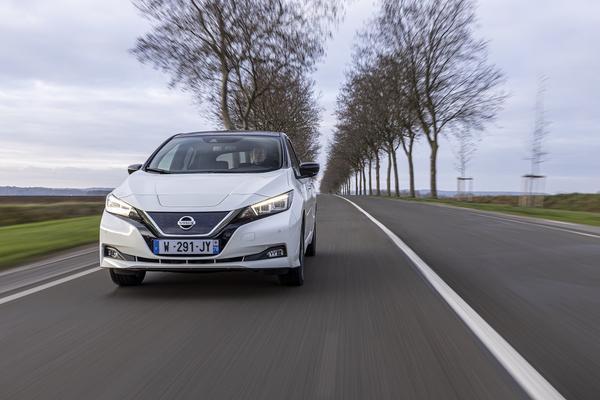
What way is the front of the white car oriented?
toward the camera
